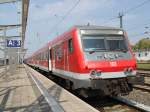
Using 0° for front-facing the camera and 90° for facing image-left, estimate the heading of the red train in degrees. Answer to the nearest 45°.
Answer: approximately 315°
